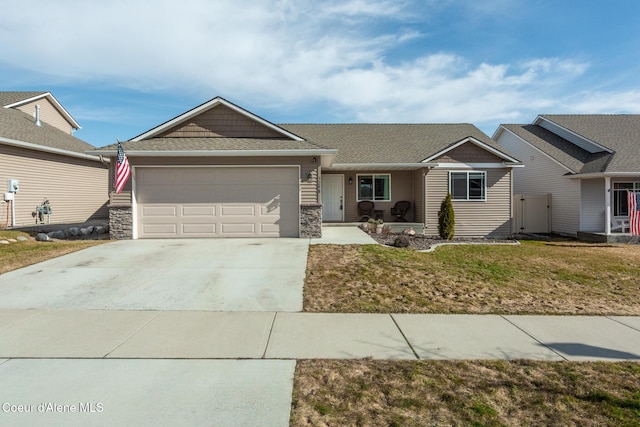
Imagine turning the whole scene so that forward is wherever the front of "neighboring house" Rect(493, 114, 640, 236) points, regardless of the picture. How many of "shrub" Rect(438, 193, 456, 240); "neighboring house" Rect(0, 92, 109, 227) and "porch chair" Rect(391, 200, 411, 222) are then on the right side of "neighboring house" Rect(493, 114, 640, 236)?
3

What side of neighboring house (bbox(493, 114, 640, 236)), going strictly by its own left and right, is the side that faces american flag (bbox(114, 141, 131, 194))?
right

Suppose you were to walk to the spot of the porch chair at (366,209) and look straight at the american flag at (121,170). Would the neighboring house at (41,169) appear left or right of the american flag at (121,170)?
right

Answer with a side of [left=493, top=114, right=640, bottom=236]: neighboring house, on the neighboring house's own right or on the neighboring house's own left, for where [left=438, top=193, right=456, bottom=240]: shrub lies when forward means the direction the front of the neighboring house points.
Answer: on the neighboring house's own right

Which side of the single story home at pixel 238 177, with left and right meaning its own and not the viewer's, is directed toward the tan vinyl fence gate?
left

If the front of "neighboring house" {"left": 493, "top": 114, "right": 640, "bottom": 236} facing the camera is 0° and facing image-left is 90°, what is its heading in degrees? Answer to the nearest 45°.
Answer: approximately 315°

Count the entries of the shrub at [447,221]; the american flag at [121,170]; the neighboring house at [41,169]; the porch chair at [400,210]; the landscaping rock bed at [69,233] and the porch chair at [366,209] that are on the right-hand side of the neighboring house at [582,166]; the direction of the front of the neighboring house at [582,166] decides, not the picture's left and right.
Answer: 6

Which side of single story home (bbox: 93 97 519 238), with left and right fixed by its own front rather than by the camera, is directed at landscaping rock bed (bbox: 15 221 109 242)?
right

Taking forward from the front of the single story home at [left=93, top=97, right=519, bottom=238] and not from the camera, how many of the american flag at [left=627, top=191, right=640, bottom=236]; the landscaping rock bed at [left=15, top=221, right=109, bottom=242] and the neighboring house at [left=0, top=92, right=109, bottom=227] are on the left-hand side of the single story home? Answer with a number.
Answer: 1

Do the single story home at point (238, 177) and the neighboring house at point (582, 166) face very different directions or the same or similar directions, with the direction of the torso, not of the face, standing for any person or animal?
same or similar directions

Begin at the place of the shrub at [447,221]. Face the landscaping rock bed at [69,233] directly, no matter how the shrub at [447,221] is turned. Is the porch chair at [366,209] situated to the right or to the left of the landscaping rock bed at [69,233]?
right

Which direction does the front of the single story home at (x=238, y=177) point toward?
toward the camera

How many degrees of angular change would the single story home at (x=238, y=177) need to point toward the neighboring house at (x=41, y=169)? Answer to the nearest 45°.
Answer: approximately 135° to its right

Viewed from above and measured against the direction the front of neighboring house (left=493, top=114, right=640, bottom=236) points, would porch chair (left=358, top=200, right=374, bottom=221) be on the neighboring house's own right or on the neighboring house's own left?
on the neighboring house's own right

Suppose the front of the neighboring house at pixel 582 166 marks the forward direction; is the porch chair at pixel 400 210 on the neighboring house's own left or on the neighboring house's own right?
on the neighboring house's own right

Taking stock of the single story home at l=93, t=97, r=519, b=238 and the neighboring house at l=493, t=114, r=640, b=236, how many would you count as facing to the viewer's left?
0
